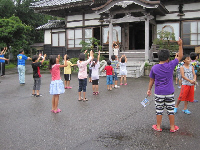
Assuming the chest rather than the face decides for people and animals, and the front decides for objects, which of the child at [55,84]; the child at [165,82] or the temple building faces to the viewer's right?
the child at [55,84]

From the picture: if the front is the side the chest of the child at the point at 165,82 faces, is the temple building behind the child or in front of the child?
in front

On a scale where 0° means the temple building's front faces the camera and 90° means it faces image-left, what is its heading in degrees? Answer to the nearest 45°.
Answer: approximately 0°

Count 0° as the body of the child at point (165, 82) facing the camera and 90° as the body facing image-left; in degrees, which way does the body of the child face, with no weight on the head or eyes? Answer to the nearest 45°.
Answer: approximately 180°

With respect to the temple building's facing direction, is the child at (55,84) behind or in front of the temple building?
in front

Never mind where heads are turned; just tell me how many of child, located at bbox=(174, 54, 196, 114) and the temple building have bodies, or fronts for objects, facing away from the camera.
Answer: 0
